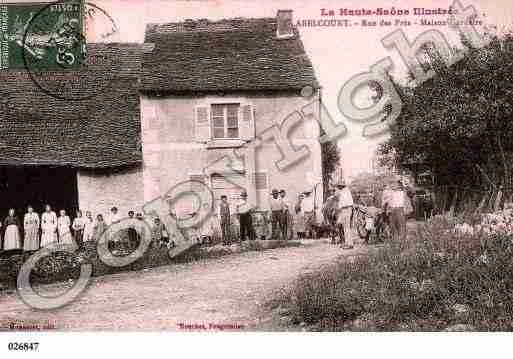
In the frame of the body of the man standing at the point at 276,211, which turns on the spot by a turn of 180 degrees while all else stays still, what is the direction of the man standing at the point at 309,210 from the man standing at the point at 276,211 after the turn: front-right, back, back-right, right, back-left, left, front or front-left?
right

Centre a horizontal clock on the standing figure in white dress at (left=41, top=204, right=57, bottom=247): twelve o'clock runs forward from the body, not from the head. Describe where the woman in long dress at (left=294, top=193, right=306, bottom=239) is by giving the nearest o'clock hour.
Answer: The woman in long dress is roughly at 10 o'clock from the standing figure in white dress.

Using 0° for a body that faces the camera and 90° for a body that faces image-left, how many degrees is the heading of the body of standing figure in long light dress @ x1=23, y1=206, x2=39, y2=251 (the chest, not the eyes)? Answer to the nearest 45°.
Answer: approximately 0°

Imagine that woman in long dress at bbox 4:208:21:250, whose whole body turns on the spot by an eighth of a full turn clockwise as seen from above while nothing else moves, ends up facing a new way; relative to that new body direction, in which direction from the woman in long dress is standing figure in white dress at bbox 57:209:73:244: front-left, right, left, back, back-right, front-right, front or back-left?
back-left

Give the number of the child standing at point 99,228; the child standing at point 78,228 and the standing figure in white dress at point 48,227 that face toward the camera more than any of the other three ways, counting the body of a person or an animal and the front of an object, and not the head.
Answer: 3
